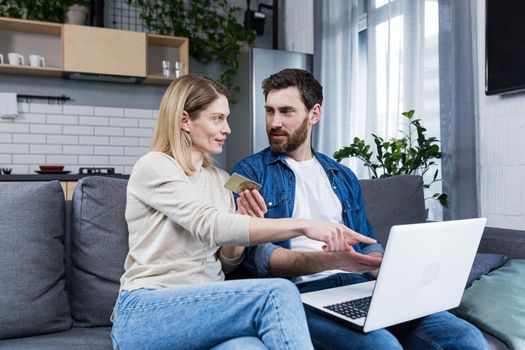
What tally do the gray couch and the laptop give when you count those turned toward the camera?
1

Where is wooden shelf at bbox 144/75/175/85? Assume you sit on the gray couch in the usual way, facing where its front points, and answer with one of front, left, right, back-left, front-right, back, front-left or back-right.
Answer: back

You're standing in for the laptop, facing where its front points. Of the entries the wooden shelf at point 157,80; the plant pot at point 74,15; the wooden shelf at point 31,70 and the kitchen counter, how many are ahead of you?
4

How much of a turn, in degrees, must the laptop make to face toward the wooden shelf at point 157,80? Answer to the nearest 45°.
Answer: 0° — it already faces it

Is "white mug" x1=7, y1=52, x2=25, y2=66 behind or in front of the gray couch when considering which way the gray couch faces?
behind

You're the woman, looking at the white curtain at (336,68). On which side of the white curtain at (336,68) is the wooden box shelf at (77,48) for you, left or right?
left

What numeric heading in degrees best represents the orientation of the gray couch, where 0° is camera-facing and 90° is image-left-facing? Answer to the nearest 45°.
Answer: approximately 0°

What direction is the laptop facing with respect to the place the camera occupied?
facing away from the viewer and to the left of the viewer

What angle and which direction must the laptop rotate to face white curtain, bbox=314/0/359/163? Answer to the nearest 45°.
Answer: approximately 45° to its right

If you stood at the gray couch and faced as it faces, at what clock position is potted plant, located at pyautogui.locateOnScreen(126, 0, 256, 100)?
The potted plant is roughly at 6 o'clock from the gray couch.
